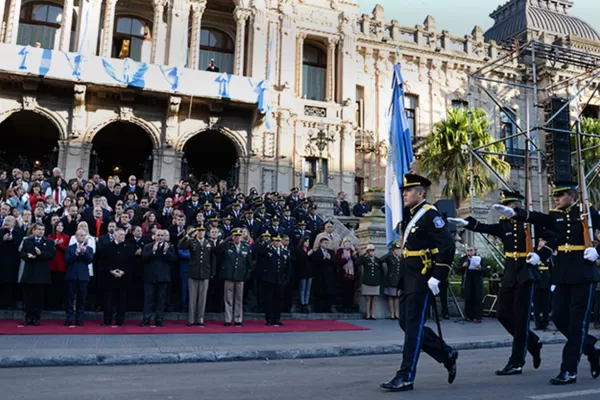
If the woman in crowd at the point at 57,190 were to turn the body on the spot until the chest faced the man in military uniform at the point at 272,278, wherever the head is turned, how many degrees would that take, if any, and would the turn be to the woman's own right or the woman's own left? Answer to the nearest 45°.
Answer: approximately 45° to the woman's own left

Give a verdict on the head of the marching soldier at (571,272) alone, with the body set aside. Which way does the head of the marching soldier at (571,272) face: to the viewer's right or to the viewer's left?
to the viewer's left

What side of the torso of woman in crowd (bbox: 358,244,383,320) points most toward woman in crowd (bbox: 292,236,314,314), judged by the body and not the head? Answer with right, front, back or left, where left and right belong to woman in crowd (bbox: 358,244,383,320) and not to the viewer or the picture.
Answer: right

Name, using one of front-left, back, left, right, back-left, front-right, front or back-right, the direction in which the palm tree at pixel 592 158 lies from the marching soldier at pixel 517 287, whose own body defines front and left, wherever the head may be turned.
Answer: back-right

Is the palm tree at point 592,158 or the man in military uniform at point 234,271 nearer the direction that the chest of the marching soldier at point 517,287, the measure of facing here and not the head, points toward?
the man in military uniform

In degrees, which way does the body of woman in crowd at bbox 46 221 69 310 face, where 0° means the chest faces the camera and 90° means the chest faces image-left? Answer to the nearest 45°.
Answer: approximately 0°

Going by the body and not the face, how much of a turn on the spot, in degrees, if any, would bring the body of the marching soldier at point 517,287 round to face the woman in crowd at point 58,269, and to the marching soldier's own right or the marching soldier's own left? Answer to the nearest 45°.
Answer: approximately 45° to the marching soldier's own right
